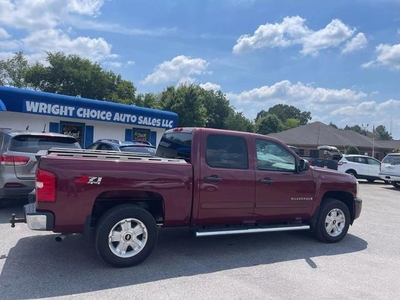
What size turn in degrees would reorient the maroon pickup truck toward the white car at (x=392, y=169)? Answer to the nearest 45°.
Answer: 0° — it already faces it

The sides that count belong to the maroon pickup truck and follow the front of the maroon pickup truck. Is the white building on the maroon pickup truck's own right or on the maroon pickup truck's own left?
on the maroon pickup truck's own left

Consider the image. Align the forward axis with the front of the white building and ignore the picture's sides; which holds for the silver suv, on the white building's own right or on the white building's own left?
on the white building's own right

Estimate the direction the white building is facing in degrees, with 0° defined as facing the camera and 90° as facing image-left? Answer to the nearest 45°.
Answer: approximately 315°

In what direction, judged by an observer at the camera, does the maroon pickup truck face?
facing away from the viewer and to the right of the viewer

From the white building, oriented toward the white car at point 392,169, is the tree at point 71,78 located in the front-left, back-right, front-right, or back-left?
back-left

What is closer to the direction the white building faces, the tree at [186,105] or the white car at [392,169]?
the white car

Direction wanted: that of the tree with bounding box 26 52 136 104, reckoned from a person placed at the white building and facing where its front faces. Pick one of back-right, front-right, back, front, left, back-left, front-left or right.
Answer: back-left

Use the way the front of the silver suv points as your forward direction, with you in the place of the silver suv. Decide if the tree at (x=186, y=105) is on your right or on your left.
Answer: on your right

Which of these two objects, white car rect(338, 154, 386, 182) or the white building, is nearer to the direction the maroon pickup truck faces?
the white car

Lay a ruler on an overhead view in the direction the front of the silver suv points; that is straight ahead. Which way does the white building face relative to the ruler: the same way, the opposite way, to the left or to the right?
the opposite way

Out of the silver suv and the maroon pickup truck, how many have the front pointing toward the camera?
0

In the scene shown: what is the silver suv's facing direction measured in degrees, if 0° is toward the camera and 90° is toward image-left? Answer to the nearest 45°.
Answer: approximately 135°

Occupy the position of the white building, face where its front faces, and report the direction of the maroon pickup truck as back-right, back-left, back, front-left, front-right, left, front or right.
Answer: front-right

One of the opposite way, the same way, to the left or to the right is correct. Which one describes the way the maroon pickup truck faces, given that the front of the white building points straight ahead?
to the left
